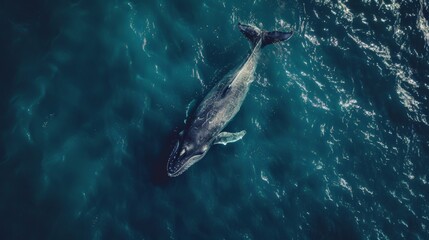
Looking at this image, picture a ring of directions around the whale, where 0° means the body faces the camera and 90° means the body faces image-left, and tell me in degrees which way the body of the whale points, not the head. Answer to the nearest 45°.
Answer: approximately 45°
